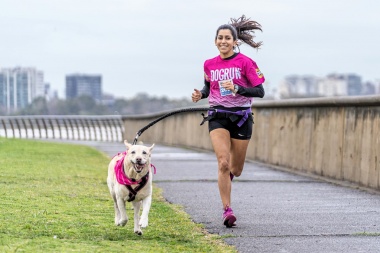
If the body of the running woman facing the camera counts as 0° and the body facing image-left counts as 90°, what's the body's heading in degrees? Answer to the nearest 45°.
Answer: approximately 0°

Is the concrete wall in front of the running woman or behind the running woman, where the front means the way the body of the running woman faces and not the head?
behind
